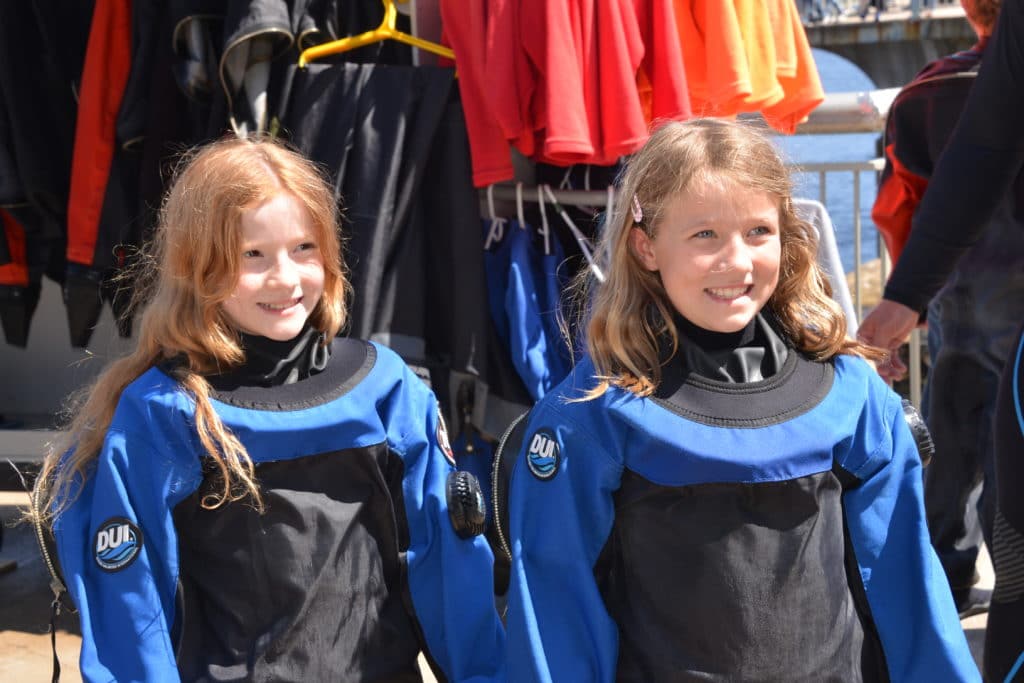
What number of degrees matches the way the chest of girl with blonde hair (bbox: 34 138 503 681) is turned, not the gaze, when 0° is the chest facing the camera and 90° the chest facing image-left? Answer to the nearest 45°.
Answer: approximately 315°

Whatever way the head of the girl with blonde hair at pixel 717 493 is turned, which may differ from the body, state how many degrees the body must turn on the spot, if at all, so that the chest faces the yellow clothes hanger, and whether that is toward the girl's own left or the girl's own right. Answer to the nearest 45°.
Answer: approximately 180°

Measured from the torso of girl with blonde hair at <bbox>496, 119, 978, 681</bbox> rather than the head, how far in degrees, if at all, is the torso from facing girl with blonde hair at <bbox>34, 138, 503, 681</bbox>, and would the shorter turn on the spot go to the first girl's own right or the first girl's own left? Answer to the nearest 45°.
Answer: approximately 135° to the first girl's own right

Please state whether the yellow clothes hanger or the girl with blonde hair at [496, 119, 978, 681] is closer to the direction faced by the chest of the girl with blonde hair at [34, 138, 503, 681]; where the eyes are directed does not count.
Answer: the girl with blonde hair

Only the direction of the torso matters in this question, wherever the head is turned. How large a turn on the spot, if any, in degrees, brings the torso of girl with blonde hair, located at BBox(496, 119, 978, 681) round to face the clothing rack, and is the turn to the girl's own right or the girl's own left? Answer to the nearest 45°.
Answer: approximately 135° to the girl's own left

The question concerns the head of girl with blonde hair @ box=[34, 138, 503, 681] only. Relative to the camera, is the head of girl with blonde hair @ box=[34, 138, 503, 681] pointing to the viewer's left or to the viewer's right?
to the viewer's right

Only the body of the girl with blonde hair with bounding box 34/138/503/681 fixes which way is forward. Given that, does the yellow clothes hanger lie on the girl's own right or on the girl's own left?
on the girl's own left

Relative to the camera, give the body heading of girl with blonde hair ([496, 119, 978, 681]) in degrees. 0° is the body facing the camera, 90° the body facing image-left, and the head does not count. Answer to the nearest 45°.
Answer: approximately 315°
